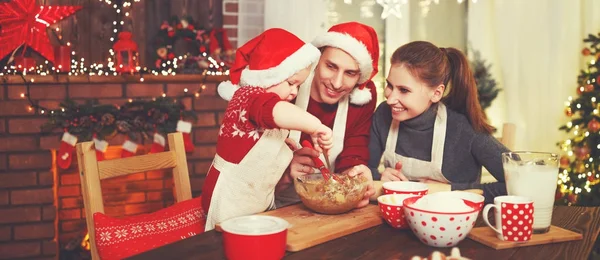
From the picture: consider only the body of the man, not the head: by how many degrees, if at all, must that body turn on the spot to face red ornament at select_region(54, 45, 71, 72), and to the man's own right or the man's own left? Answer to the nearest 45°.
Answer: approximately 90° to the man's own right

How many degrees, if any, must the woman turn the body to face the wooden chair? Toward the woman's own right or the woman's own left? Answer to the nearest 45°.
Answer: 0° — they already face it

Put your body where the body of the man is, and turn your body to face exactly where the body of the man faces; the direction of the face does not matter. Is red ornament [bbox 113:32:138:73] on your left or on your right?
on your right

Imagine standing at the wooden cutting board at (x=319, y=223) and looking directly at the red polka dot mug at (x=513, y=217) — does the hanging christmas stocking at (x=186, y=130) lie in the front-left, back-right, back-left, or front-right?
back-left

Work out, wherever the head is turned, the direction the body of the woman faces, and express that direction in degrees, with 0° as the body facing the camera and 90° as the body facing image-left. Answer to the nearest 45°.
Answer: approximately 45°

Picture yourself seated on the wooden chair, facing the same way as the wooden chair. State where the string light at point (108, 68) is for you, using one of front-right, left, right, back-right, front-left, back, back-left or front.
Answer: back-left
